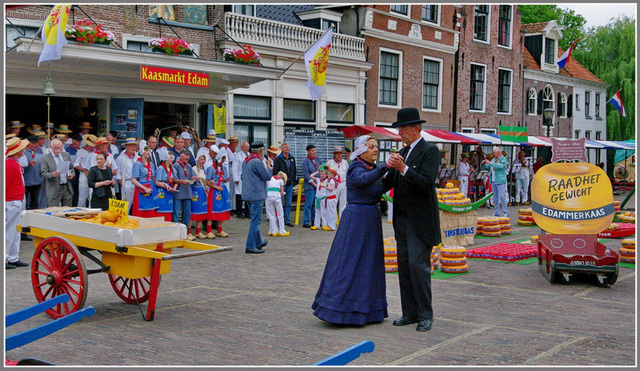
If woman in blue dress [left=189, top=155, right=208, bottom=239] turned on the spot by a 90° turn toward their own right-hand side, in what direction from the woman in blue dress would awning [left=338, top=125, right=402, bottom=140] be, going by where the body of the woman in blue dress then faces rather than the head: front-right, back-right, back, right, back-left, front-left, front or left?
back

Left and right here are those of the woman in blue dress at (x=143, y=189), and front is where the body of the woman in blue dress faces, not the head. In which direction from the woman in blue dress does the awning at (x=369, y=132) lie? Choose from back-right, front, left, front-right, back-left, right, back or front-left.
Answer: left

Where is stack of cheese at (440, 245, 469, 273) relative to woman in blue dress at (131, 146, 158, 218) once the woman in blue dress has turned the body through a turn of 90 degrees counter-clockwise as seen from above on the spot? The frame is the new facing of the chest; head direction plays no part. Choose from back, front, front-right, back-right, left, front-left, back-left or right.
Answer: right

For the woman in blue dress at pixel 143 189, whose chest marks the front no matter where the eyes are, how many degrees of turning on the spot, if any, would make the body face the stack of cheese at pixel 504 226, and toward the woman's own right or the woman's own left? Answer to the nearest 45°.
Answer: approximately 45° to the woman's own left

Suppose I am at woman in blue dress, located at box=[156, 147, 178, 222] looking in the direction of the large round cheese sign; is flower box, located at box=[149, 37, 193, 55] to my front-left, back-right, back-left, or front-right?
back-left

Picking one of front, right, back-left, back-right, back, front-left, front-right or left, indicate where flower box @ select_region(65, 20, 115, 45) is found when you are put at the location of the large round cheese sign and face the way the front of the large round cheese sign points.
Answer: right

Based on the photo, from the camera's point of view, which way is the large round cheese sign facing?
toward the camera

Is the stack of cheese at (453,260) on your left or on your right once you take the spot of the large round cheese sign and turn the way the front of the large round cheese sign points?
on your right

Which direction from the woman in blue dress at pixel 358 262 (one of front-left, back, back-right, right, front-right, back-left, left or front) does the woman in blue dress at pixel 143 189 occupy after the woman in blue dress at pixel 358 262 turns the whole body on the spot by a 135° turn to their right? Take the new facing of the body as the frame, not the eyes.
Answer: right

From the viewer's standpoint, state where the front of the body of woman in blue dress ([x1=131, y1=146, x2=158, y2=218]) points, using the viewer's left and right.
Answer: facing the viewer and to the right of the viewer

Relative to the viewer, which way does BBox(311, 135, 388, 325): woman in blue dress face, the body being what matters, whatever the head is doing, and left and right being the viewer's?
facing to the right of the viewer

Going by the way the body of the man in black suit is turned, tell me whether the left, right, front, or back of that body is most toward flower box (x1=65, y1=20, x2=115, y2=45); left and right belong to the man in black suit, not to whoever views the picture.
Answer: right

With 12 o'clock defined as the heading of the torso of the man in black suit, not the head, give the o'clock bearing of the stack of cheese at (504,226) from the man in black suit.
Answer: The stack of cheese is roughly at 5 o'clock from the man in black suit.
